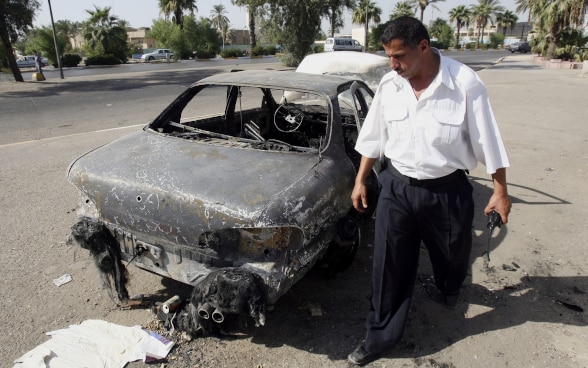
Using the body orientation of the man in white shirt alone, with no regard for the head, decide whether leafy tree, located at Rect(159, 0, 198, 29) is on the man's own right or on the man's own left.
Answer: on the man's own right

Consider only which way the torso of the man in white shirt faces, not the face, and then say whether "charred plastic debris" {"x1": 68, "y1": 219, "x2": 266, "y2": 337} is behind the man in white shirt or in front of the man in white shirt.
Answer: in front

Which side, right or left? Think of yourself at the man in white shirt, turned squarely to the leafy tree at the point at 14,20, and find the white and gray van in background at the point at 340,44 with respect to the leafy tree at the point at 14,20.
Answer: right

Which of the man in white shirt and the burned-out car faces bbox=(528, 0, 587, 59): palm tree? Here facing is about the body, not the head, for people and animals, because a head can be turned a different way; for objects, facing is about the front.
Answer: the burned-out car

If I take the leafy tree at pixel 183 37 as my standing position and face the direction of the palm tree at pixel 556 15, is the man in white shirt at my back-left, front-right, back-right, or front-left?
front-right

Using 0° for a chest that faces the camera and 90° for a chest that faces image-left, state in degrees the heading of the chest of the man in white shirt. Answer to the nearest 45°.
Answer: approximately 45°

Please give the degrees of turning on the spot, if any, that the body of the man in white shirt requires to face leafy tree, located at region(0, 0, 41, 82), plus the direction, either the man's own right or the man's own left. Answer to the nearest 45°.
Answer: approximately 90° to the man's own right

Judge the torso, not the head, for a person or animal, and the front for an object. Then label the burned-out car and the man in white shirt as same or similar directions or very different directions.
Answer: very different directions

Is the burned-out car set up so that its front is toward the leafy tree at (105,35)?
no

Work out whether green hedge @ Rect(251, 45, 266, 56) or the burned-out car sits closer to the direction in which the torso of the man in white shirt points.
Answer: the burned-out car

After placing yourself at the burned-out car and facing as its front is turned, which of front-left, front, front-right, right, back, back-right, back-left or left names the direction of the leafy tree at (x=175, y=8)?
front-left

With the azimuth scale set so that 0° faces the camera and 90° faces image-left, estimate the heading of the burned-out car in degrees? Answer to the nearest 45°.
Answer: approximately 225°

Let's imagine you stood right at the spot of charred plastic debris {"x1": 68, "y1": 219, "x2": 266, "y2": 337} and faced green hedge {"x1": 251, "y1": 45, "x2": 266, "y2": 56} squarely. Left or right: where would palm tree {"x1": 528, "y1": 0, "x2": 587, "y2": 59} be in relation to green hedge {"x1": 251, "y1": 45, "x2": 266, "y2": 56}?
right

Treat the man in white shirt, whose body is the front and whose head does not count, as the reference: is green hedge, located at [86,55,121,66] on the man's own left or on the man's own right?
on the man's own right

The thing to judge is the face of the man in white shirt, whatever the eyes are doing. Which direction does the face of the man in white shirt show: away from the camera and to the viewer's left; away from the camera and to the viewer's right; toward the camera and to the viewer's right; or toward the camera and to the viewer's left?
toward the camera and to the viewer's left

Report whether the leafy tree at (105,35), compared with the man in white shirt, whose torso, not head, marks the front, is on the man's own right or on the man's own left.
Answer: on the man's own right

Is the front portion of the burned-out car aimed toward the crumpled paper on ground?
no

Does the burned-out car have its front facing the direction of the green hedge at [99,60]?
no

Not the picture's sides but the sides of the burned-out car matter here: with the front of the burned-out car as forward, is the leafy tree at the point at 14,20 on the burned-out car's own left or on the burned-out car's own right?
on the burned-out car's own left

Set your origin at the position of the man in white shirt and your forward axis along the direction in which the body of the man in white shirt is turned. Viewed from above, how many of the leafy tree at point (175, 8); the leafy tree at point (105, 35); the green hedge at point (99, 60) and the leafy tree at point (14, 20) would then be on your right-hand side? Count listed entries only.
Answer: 4

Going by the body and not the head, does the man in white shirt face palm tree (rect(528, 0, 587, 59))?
no
